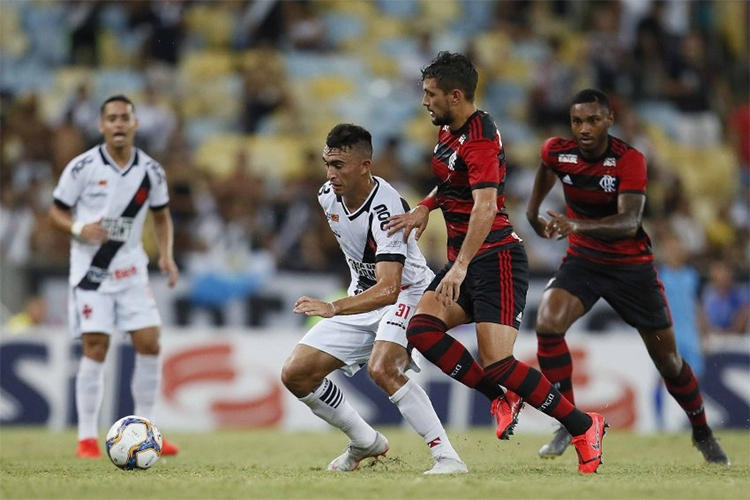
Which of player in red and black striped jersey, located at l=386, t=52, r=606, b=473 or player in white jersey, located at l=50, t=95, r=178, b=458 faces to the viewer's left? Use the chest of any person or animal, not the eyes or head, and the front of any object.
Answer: the player in red and black striped jersey

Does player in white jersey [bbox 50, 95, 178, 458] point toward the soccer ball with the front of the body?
yes

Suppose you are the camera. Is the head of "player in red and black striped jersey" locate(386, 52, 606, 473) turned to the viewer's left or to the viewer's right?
to the viewer's left

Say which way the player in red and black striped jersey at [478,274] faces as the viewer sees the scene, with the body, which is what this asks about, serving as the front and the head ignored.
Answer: to the viewer's left

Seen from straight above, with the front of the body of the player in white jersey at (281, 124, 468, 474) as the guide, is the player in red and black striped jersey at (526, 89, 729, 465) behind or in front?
behind

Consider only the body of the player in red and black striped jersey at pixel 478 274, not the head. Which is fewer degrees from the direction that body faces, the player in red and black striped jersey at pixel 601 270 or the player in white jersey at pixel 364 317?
the player in white jersey

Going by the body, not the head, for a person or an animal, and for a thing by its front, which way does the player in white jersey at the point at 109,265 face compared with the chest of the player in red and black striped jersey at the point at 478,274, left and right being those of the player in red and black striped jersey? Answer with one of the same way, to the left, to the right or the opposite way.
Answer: to the left

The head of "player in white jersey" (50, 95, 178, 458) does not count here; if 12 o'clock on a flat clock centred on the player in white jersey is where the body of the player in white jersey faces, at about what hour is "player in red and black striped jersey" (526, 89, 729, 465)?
The player in red and black striped jersey is roughly at 10 o'clock from the player in white jersey.

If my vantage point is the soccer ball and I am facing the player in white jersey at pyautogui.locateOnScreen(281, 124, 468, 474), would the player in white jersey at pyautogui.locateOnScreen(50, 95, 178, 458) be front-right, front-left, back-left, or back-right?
back-left

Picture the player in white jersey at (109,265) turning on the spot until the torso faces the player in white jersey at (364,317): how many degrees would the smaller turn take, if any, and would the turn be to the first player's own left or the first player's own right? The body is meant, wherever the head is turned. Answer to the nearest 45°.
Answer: approximately 45° to the first player's own left

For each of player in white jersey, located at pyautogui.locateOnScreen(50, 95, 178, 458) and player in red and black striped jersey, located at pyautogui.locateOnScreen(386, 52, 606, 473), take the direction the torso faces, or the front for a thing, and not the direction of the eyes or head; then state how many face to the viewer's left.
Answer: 1

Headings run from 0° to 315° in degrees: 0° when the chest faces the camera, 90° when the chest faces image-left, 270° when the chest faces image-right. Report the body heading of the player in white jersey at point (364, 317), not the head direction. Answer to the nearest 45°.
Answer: approximately 45°
